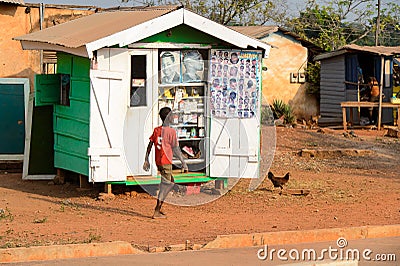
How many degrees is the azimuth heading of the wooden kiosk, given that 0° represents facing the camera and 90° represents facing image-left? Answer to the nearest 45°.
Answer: approximately 0°

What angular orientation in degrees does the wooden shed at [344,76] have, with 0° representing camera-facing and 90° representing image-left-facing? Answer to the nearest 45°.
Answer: approximately 315°

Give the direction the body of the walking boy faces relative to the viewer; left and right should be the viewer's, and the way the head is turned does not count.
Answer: facing away from the viewer and to the right of the viewer

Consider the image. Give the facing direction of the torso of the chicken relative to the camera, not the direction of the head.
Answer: to the viewer's left

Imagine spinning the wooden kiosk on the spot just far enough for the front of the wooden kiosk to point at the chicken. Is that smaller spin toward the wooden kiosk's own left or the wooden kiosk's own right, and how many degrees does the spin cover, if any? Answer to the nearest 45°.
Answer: approximately 90° to the wooden kiosk's own left

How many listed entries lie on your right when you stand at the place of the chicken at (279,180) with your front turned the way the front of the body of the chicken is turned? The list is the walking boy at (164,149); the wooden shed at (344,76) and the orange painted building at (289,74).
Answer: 2

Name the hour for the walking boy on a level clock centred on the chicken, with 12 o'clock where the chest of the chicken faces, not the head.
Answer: The walking boy is roughly at 10 o'clock from the chicken.

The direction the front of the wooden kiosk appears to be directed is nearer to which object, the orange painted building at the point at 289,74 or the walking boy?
the walking boy

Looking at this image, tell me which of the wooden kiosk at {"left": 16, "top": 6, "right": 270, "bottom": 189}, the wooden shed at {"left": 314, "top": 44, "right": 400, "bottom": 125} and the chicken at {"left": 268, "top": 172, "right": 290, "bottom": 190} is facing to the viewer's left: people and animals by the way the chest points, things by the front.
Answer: the chicken

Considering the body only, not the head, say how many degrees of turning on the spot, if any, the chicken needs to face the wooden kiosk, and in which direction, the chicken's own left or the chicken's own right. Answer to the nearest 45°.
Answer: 0° — it already faces it

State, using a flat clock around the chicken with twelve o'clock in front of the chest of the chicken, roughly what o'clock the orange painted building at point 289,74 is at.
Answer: The orange painted building is roughly at 3 o'clock from the chicken.

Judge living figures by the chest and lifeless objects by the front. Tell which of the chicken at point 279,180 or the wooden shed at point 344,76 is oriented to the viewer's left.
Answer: the chicken
